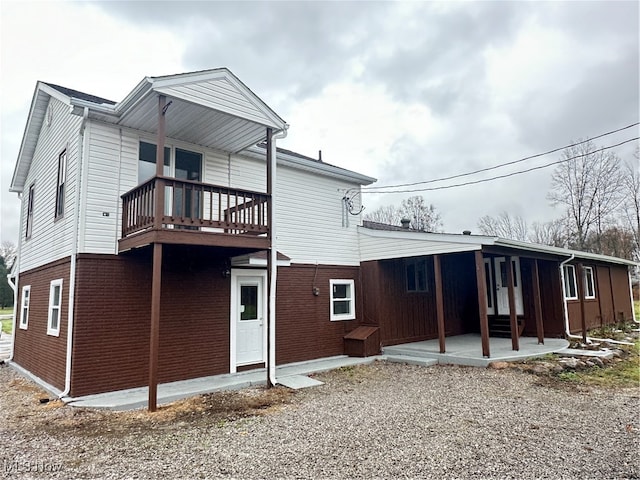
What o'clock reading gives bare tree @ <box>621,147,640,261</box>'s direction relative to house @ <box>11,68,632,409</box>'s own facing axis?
The bare tree is roughly at 9 o'clock from the house.

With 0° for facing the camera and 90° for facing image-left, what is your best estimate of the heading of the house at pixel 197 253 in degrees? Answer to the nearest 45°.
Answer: approximately 315°

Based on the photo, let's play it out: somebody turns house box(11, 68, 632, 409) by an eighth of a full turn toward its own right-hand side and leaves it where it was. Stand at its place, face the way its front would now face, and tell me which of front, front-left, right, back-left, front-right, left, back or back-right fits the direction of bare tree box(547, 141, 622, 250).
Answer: back-left

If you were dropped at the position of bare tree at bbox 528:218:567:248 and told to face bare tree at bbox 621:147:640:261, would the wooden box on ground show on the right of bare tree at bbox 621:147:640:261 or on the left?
right

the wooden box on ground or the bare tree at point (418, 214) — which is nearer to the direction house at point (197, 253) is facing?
the wooden box on ground

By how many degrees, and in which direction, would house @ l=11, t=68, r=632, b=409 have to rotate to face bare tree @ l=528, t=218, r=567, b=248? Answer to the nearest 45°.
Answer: approximately 90° to its left

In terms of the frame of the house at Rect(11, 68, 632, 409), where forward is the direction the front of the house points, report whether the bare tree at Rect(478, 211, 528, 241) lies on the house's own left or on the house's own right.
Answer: on the house's own left
